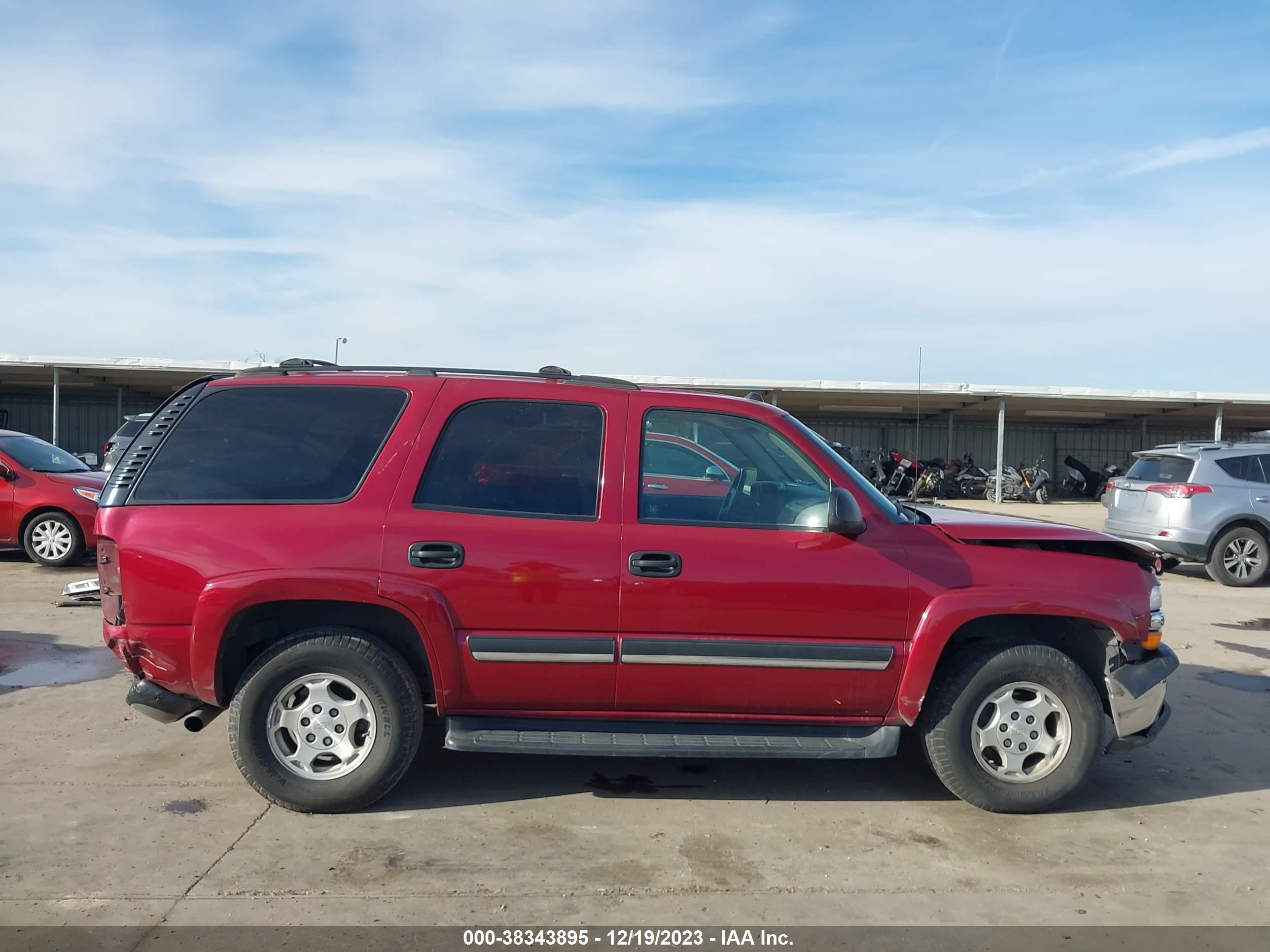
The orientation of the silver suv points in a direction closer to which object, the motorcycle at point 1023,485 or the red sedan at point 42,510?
the motorcycle

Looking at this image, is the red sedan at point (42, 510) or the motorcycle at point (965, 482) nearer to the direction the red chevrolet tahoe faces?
the motorcycle

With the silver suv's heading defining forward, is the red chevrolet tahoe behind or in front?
behind

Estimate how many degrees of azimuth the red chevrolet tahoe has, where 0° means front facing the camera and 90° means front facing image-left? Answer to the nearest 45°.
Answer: approximately 270°

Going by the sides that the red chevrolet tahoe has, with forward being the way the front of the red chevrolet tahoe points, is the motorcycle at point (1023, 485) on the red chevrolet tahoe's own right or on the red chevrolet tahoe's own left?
on the red chevrolet tahoe's own left

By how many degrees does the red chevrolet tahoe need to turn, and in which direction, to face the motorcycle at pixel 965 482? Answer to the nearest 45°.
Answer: approximately 90° to its left

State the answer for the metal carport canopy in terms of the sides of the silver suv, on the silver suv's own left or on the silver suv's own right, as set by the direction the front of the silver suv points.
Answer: on the silver suv's own left

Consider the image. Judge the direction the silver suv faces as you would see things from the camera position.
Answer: facing away from the viewer and to the right of the viewer

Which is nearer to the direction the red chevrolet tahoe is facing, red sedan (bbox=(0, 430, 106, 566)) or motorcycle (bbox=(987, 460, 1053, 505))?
the motorcycle
